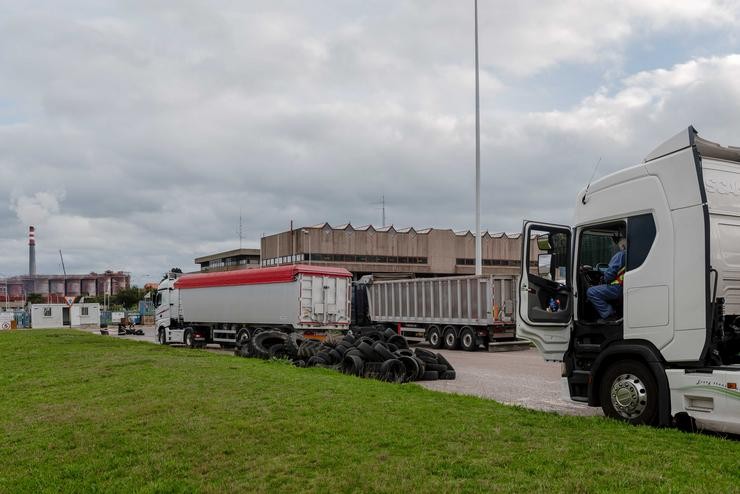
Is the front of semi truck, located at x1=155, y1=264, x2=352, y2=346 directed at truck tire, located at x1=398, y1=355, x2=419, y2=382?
no

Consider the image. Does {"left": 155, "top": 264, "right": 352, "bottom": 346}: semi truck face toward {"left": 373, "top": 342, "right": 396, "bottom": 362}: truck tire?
no

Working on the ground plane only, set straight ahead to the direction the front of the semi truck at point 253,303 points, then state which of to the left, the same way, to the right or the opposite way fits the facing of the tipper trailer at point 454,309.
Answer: the same way

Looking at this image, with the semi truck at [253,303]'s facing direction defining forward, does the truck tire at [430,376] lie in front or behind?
behind

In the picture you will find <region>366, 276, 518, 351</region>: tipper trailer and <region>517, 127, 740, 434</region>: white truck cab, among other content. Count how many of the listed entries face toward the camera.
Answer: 0

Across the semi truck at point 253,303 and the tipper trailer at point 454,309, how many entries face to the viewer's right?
0

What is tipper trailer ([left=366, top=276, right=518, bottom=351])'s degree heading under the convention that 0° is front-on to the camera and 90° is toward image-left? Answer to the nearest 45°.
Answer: approximately 135°

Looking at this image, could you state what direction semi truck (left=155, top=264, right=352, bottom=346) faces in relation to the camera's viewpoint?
facing away from the viewer and to the left of the viewer

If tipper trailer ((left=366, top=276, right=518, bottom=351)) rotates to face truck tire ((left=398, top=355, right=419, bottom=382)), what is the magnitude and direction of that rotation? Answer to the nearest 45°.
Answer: approximately 135° to its left

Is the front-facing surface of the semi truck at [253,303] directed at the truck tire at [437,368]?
no

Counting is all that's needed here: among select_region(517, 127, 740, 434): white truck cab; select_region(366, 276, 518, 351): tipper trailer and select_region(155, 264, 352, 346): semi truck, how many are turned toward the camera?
0
